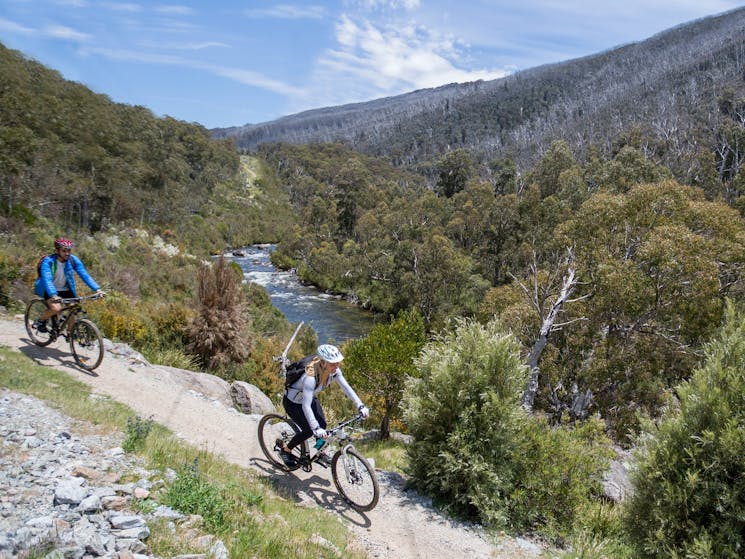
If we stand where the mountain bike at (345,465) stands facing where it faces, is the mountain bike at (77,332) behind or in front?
behind

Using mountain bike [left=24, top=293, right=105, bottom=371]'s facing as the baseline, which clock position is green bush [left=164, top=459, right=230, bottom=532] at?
The green bush is roughly at 1 o'clock from the mountain bike.

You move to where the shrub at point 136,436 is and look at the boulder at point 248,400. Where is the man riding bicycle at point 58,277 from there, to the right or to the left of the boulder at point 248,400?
left

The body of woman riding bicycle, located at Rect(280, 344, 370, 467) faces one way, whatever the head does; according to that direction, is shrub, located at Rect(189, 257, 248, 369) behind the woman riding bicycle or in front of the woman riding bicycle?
behind

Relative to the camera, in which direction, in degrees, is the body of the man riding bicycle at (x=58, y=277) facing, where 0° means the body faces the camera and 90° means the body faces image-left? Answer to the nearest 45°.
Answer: approximately 315°

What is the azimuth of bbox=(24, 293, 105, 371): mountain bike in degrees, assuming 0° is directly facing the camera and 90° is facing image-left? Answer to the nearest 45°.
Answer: approximately 315°

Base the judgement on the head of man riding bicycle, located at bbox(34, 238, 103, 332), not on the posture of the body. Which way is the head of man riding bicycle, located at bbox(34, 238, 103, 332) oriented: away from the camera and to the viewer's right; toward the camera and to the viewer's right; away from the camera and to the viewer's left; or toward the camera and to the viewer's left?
toward the camera and to the viewer's right
